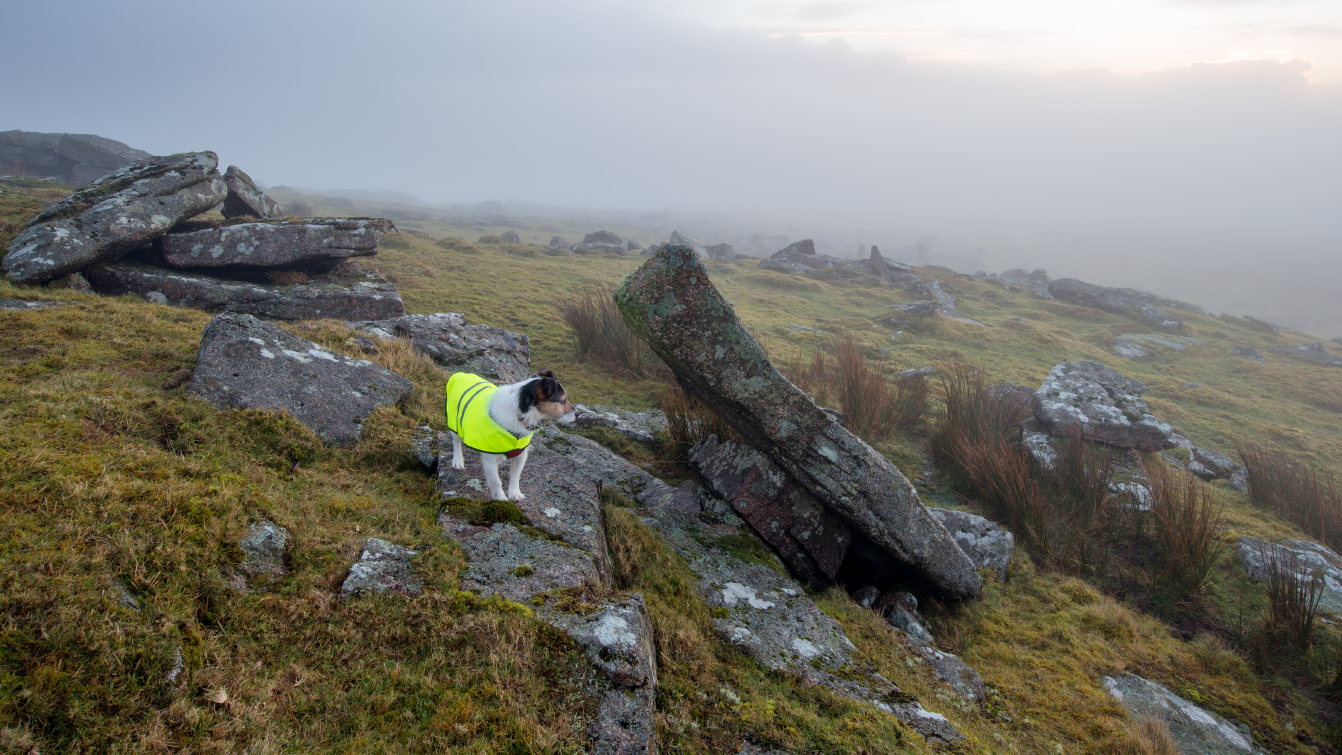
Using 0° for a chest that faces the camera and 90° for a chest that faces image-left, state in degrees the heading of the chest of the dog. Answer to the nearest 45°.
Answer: approximately 315°

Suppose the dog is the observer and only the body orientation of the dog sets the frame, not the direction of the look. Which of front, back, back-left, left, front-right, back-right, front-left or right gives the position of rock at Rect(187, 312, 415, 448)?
back

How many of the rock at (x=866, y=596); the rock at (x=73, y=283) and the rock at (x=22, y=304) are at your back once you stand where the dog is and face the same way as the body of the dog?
2

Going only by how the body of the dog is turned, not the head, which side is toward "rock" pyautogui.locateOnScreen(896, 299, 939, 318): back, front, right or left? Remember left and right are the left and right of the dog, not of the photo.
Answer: left

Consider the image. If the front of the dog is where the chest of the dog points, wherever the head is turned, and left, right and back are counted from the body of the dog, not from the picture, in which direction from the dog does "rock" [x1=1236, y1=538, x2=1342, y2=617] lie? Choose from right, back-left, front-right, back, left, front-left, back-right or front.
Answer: front-left

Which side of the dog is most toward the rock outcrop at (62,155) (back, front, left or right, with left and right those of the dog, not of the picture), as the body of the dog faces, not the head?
back

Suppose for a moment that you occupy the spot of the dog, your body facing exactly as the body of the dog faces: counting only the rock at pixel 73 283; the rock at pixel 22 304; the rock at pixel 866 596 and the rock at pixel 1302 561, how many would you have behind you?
2

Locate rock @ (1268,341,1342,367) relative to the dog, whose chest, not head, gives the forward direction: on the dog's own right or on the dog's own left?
on the dog's own left

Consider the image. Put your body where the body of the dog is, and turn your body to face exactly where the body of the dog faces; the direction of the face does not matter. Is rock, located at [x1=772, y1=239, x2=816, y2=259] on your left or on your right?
on your left

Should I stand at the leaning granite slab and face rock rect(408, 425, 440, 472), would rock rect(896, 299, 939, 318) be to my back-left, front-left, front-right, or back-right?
back-right
